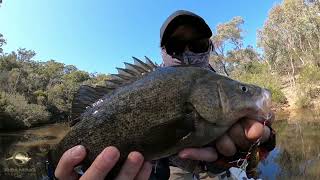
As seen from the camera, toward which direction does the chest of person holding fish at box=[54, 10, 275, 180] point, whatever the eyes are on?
toward the camera

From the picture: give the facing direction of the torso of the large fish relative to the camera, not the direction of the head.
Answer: to the viewer's right
